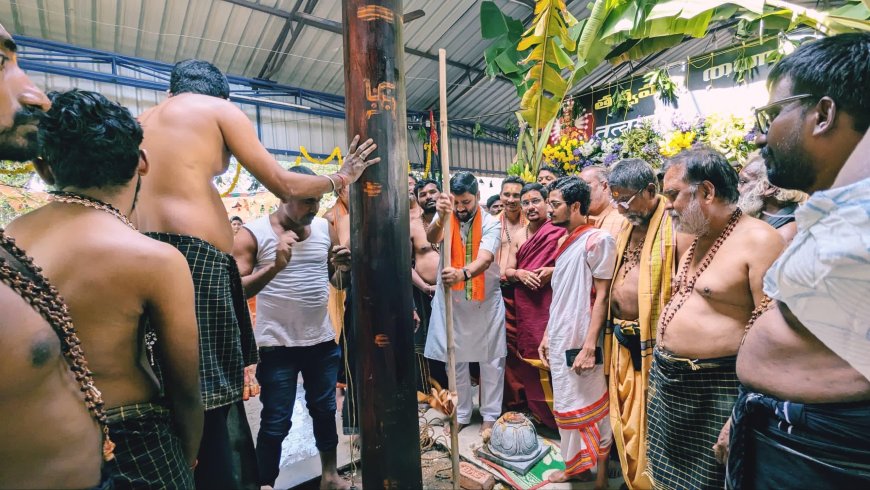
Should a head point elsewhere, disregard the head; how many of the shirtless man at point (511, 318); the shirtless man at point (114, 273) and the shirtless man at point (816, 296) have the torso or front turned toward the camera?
1

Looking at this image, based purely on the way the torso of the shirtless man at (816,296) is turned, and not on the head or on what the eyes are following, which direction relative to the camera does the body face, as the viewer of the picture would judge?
to the viewer's left

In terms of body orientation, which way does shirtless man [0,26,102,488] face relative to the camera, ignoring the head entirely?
to the viewer's right

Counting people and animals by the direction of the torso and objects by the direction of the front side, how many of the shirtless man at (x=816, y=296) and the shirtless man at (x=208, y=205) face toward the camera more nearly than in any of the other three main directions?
0

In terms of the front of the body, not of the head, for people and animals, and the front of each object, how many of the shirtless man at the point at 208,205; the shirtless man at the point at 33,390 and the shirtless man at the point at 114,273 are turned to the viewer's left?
0

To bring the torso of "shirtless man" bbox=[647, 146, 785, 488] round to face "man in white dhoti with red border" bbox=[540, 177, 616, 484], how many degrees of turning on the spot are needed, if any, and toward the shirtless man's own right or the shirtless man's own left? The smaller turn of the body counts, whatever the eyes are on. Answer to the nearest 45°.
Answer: approximately 90° to the shirtless man's own right

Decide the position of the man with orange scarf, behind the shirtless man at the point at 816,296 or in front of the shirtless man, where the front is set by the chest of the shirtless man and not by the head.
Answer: in front

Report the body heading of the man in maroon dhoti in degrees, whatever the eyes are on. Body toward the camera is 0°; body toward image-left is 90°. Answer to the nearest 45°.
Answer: approximately 45°

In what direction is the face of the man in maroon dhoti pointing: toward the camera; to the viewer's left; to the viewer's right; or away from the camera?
toward the camera

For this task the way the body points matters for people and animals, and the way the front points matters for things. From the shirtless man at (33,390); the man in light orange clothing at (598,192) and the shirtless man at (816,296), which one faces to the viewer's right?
the shirtless man at (33,390)

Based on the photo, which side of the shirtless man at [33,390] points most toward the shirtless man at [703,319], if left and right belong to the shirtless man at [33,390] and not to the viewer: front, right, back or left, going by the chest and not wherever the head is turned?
front

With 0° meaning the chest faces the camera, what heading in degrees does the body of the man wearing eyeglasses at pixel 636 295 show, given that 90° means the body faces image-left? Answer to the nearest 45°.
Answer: approximately 45°

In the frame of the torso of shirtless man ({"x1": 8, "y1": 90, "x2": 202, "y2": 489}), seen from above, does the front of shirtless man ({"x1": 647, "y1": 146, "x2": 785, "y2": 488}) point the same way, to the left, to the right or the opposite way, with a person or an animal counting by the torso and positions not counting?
to the left

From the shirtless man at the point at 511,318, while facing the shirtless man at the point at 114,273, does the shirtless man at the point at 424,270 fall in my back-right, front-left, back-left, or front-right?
front-right

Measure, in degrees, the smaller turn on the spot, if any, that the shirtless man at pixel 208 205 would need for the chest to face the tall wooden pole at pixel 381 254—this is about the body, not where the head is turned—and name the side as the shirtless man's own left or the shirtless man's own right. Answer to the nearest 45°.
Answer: approximately 90° to the shirtless man's own right

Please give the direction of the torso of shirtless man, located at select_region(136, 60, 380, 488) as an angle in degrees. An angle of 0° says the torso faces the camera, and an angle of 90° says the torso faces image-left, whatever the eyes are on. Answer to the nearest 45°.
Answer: approximately 225°

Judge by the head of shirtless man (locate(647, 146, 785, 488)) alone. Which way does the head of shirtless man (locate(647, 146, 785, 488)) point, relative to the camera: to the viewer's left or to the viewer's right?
to the viewer's left

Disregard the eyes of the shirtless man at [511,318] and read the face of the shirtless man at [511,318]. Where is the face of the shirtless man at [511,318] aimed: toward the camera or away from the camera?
toward the camera
